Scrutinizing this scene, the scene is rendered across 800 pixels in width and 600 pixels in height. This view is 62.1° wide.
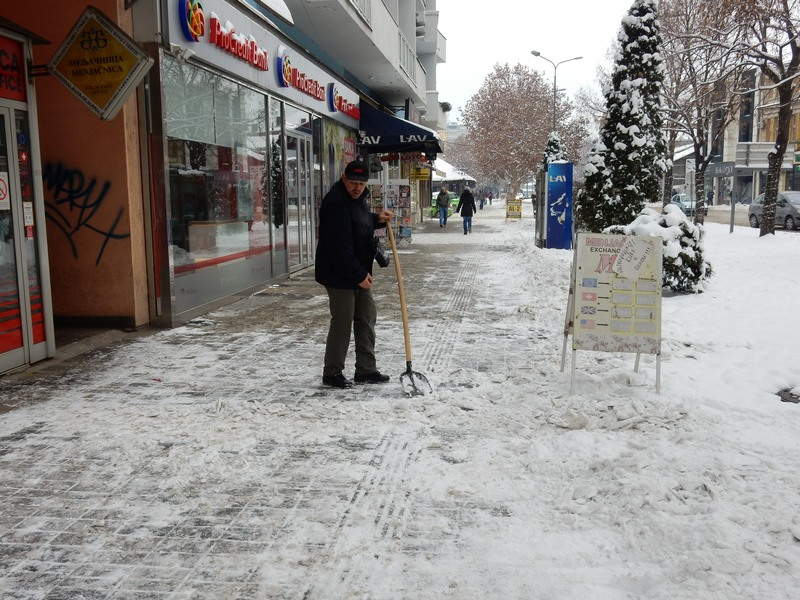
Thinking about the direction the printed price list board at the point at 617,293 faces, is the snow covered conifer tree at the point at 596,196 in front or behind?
behind

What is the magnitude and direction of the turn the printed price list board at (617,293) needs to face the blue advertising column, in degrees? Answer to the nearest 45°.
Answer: approximately 180°

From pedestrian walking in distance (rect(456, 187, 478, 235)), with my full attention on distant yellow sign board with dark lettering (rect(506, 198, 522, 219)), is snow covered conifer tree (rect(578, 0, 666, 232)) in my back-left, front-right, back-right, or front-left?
back-right

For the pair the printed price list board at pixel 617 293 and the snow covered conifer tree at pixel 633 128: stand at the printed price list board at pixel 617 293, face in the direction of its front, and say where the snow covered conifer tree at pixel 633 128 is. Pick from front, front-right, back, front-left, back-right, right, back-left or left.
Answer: back

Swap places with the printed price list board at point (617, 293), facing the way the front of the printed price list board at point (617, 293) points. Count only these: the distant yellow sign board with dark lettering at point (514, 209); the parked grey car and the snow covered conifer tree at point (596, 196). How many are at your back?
3

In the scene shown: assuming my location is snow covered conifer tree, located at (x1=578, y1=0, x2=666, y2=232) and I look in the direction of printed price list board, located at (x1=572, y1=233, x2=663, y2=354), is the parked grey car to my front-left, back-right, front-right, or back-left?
back-left

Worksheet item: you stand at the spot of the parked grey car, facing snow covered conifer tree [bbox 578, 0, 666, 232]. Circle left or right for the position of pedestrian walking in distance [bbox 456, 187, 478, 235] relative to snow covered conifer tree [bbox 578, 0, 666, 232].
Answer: right

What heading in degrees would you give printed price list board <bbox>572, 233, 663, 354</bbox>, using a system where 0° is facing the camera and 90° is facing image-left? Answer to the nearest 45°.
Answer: approximately 0°

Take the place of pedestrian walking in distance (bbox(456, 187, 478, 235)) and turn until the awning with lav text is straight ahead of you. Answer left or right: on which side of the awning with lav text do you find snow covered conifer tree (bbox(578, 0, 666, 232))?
left

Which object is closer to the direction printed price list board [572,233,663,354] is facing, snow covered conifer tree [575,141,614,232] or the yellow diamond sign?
the yellow diamond sign

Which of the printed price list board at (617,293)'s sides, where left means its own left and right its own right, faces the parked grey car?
back

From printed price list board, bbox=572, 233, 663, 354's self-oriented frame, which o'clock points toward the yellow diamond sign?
The yellow diamond sign is roughly at 3 o'clock from the printed price list board.

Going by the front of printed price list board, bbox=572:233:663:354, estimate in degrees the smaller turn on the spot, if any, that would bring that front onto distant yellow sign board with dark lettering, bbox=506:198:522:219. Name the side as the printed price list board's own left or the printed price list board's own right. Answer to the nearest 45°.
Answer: approximately 180°
